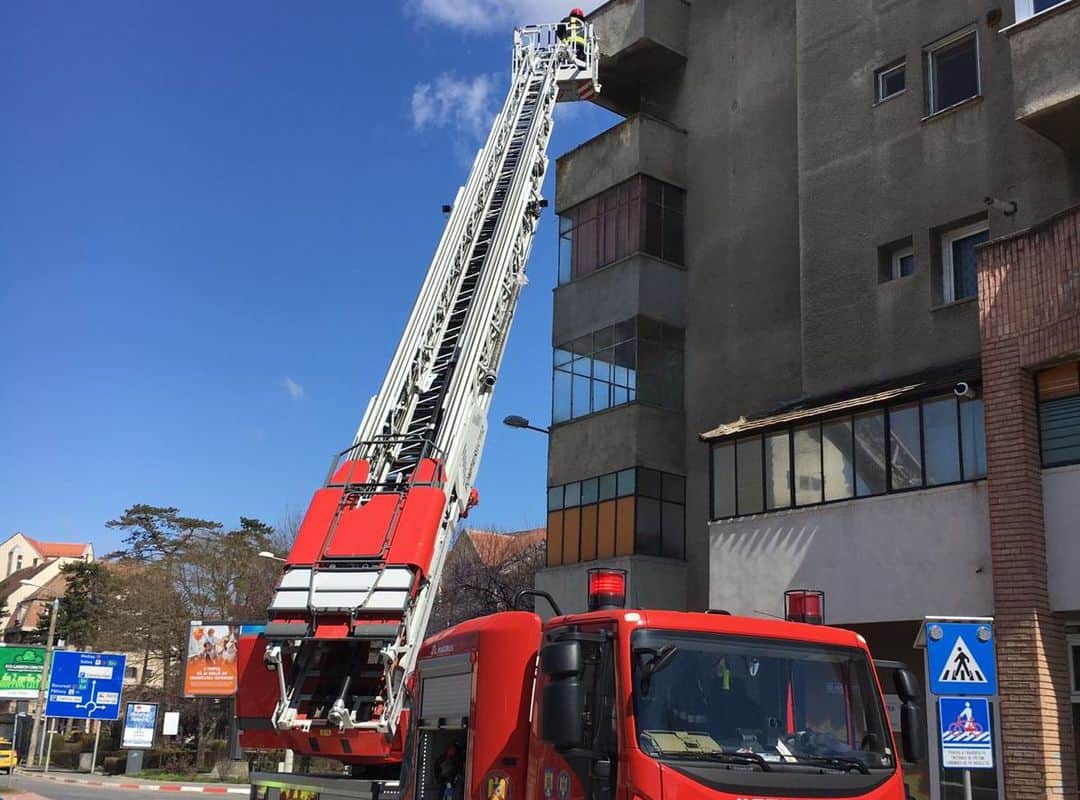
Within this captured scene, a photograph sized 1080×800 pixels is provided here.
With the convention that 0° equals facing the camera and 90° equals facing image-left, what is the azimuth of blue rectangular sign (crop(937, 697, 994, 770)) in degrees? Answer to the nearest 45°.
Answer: approximately 0°

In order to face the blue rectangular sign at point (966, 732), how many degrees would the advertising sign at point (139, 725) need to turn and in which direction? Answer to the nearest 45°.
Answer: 0° — it already faces it

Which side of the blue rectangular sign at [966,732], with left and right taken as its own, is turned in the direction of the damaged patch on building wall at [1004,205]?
back

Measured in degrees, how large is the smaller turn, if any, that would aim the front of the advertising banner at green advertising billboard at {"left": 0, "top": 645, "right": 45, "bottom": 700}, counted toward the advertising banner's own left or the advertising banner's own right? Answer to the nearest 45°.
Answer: approximately 135° to the advertising banner's own right

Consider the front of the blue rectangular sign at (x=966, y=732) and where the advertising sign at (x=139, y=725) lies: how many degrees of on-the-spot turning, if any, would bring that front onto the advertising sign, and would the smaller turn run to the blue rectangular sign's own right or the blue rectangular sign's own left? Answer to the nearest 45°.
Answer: approximately 135° to the blue rectangular sign's own right

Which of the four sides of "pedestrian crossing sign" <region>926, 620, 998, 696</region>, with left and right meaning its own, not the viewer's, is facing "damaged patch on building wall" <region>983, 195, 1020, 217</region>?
back
